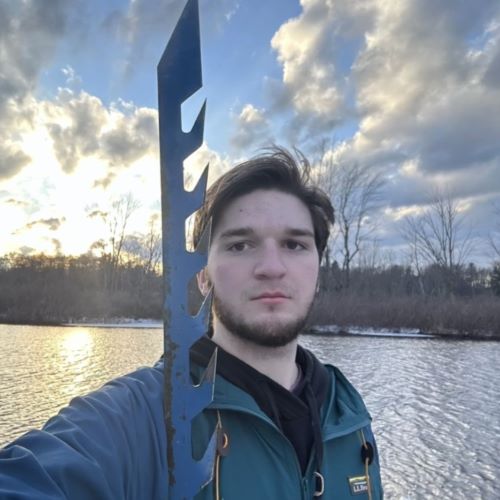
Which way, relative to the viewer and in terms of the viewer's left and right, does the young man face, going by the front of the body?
facing the viewer and to the right of the viewer

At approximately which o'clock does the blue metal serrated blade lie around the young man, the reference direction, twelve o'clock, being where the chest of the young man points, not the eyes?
The blue metal serrated blade is roughly at 2 o'clock from the young man.
